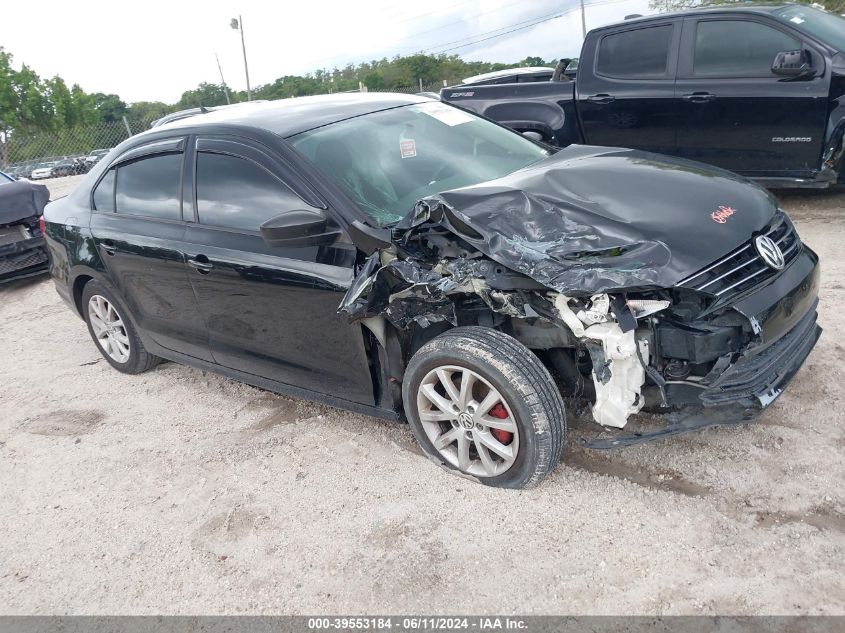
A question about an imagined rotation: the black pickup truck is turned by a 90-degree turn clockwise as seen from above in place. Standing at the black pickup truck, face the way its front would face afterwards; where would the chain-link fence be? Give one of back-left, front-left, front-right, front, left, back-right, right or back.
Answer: back-right

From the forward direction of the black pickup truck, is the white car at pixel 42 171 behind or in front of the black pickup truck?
behind

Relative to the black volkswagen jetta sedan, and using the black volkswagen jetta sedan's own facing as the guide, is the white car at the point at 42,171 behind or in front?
behind

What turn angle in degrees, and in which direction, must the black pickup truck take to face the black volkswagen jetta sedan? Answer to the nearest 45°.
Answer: approximately 90° to its right

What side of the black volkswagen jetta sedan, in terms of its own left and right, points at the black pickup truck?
left

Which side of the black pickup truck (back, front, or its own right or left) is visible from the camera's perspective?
right

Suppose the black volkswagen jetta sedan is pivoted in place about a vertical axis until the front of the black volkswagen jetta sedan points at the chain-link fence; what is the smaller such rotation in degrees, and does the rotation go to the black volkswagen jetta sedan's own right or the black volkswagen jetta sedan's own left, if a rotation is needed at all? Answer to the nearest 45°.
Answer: approximately 180°

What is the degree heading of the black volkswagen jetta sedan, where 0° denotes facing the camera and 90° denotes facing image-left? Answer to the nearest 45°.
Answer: approximately 315°
